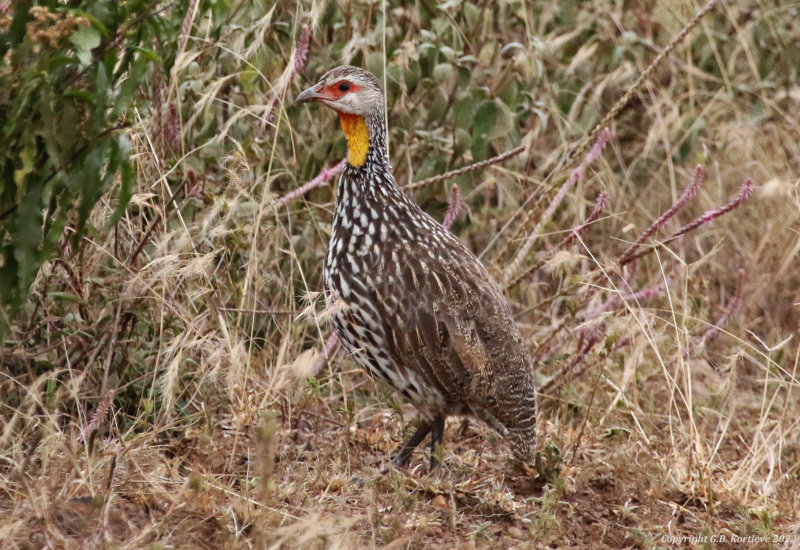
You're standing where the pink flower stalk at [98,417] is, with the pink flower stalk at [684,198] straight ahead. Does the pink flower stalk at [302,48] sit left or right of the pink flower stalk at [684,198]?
left

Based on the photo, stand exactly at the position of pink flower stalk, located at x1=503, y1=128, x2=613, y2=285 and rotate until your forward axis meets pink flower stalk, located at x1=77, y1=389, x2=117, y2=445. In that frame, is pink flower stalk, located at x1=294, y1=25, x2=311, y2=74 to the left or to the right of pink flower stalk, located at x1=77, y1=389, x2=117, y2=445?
right

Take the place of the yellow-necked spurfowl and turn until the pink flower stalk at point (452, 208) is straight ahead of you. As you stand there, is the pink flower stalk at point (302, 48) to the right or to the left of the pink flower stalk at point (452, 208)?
left

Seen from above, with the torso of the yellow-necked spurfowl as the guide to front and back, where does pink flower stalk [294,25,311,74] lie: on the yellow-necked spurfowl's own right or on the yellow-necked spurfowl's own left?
on the yellow-necked spurfowl's own right

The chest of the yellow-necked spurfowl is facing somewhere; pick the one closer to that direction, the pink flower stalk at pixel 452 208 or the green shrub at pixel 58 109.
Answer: the green shrub

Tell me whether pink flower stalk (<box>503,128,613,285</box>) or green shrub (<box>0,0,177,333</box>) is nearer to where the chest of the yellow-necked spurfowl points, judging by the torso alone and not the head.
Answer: the green shrub

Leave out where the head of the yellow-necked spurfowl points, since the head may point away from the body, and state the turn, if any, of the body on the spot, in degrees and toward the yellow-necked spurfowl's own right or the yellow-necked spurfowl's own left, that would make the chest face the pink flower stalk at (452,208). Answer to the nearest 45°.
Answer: approximately 90° to the yellow-necked spurfowl's own right

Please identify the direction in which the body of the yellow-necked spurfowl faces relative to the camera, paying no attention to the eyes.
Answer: to the viewer's left

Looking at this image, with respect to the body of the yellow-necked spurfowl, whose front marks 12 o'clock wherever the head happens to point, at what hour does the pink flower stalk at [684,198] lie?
The pink flower stalk is roughly at 5 o'clock from the yellow-necked spurfowl.

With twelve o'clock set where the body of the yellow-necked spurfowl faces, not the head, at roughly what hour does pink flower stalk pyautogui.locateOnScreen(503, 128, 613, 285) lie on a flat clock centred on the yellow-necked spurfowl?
The pink flower stalk is roughly at 4 o'clock from the yellow-necked spurfowl.
